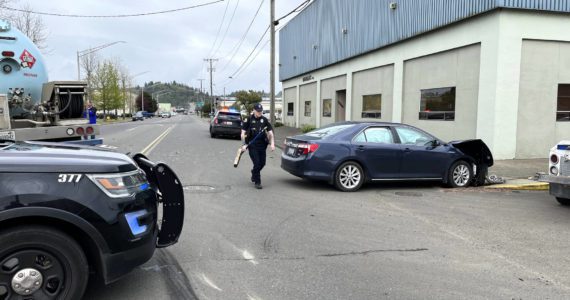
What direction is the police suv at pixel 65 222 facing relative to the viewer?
to the viewer's right

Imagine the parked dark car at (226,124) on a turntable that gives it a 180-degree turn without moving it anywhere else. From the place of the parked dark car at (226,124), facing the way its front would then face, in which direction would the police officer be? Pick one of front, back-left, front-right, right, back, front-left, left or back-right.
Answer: front

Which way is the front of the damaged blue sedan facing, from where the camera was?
facing away from the viewer and to the right of the viewer

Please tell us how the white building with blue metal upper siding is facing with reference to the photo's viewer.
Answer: facing the viewer and to the left of the viewer

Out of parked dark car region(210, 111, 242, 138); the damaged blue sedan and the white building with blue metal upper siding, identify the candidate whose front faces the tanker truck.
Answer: the white building with blue metal upper siding

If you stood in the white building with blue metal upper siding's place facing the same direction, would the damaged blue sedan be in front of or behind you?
in front

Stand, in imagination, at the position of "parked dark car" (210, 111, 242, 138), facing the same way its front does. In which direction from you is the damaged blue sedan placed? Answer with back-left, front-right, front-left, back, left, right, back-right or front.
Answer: back

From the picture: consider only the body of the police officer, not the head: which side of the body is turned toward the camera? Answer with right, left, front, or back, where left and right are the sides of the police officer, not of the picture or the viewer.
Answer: front

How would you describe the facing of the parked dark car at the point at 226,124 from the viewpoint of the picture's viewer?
facing away from the viewer

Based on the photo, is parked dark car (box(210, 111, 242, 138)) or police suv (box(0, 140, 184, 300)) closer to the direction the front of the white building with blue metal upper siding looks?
the police suv

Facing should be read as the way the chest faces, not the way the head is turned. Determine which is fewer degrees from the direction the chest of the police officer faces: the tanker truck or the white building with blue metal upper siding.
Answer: the tanker truck

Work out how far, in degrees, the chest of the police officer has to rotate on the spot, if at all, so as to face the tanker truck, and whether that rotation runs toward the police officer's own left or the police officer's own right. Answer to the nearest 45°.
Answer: approximately 90° to the police officer's own right

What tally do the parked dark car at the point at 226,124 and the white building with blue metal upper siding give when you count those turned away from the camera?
1

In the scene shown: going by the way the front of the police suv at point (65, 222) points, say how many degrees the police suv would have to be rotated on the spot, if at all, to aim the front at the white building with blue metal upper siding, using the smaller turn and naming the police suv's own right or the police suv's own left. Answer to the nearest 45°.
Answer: approximately 45° to the police suv's own left

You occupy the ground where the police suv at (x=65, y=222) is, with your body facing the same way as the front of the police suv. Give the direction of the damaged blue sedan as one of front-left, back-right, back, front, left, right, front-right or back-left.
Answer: front-left

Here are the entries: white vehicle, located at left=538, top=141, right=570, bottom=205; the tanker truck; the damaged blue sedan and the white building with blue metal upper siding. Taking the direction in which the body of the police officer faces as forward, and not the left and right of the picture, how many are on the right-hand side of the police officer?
1

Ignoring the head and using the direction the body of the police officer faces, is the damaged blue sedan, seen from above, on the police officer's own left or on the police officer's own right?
on the police officer's own left

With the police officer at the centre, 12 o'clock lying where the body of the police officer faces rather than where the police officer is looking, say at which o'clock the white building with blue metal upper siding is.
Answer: The white building with blue metal upper siding is roughly at 8 o'clock from the police officer.
